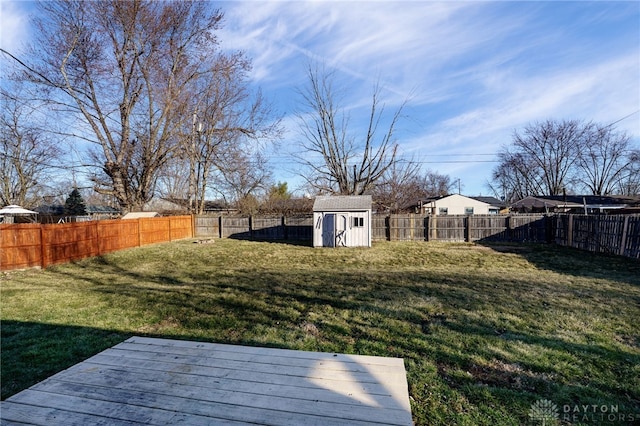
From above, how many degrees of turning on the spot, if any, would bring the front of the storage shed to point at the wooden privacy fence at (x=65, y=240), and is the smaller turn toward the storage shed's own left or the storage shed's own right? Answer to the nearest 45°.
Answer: approximately 45° to the storage shed's own right

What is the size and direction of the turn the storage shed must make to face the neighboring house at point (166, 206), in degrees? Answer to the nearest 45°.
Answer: approximately 135° to its right

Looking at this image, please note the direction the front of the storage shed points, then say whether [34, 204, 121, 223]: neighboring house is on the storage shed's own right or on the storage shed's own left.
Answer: on the storage shed's own right

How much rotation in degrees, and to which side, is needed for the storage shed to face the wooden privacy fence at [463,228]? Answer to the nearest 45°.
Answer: approximately 90° to its left

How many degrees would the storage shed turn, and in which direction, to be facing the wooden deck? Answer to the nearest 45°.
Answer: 0° — it already faces it

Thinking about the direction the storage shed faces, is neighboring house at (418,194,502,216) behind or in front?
behind

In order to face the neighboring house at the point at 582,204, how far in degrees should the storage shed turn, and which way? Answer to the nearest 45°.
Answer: approximately 135° to its left

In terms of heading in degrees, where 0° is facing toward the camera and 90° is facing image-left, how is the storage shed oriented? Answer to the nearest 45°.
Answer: approximately 0°

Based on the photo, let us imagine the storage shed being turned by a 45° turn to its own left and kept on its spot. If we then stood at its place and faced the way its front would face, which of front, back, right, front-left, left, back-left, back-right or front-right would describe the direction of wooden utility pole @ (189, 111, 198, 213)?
back
